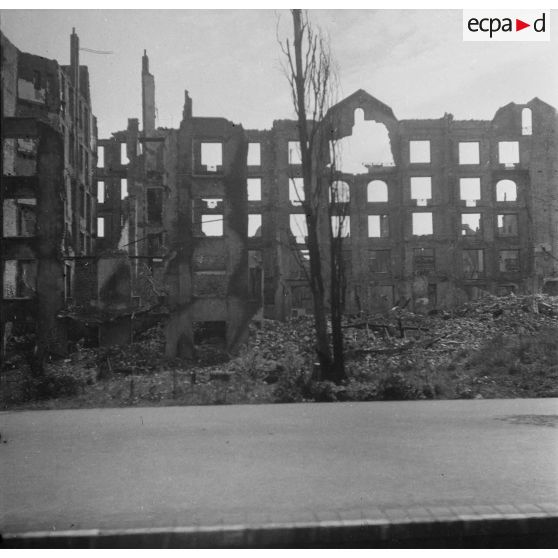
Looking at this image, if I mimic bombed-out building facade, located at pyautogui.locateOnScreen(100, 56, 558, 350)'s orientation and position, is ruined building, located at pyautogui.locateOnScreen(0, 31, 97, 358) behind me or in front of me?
in front

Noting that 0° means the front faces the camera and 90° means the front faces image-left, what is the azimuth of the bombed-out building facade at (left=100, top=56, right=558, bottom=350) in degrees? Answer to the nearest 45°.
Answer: approximately 0°

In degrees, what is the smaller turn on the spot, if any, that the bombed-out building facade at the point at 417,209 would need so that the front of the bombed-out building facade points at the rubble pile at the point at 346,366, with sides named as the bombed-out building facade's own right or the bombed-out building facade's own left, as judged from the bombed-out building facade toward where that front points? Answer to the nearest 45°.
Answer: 0° — it already faces it
